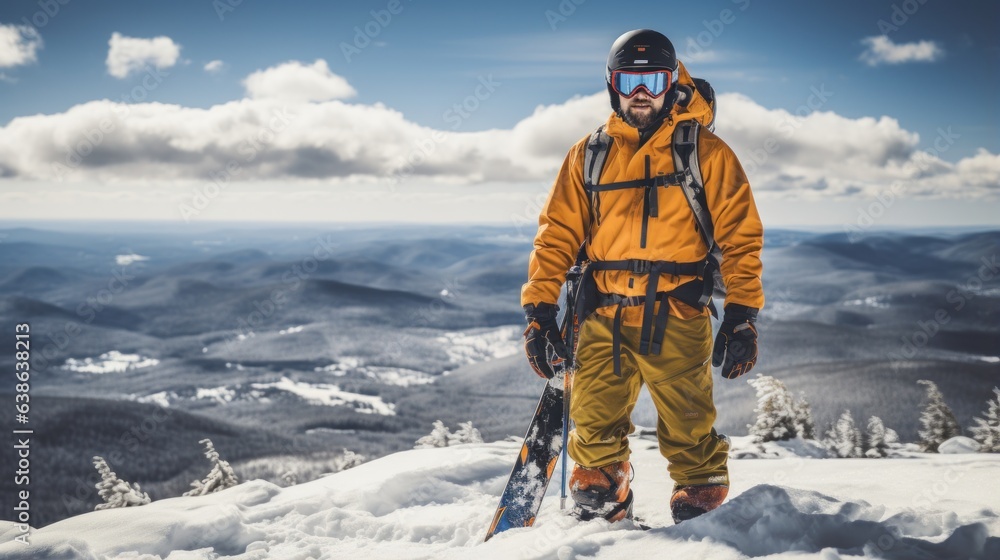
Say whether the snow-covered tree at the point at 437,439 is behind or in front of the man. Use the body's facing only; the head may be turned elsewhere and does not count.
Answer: behind

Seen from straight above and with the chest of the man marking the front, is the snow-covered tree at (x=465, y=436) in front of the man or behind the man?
behind

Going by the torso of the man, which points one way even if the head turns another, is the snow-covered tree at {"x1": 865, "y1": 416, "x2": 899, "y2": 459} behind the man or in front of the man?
behind

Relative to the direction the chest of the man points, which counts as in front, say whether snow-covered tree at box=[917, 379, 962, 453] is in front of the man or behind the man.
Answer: behind

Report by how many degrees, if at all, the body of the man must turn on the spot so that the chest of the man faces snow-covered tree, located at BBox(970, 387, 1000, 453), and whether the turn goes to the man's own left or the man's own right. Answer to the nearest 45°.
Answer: approximately 135° to the man's own left

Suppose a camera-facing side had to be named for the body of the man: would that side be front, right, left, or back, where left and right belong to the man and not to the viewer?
front

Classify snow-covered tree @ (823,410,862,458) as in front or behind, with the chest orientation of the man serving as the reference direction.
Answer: behind
